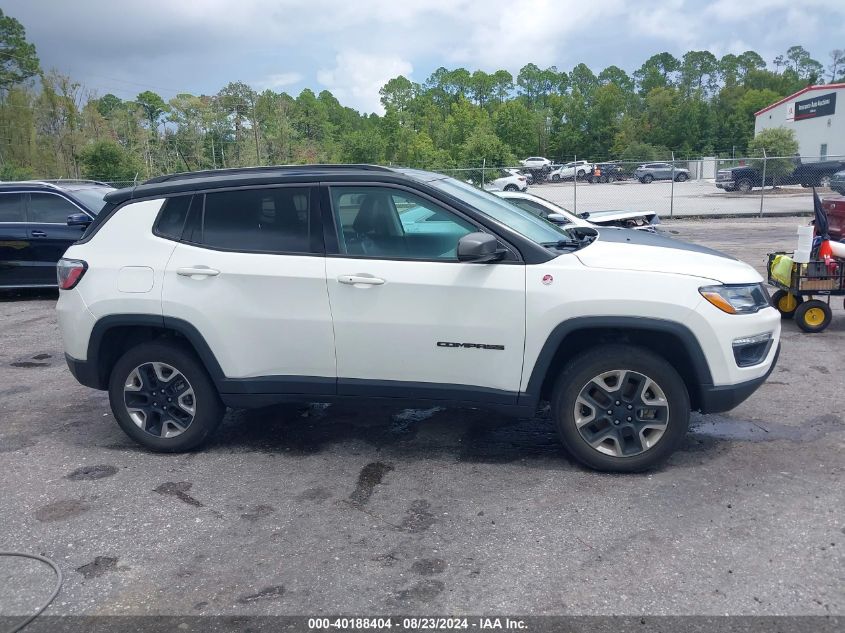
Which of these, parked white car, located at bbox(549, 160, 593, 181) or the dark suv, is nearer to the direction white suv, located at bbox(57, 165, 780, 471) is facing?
the parked white car

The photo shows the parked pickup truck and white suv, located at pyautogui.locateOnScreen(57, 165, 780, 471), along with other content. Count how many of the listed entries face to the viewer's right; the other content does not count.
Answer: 1

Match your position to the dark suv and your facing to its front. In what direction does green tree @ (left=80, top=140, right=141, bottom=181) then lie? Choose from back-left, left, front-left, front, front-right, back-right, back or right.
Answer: left

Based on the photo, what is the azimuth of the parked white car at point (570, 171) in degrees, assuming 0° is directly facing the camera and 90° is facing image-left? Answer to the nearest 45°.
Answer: approximately 45°

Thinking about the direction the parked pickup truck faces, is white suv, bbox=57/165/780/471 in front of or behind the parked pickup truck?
in front

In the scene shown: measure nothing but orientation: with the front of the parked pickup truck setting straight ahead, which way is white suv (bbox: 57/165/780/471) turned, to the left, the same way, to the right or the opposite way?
the opposite way

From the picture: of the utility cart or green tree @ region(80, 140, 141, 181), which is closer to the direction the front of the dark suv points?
the utility cart

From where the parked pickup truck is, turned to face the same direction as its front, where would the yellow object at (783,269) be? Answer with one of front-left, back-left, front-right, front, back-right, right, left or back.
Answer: front-left

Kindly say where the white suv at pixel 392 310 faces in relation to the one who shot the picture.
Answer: facing to the right of the viewer

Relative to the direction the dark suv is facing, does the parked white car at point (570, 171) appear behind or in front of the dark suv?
in front

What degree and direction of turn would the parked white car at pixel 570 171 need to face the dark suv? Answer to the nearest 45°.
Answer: approximately 45° to its left

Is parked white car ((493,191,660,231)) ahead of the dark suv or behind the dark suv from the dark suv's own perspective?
ahead

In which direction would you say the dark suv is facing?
to the viewer's right

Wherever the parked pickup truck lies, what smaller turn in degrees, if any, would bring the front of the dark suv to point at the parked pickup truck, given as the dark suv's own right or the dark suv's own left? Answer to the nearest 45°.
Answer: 0° — it already faces it
